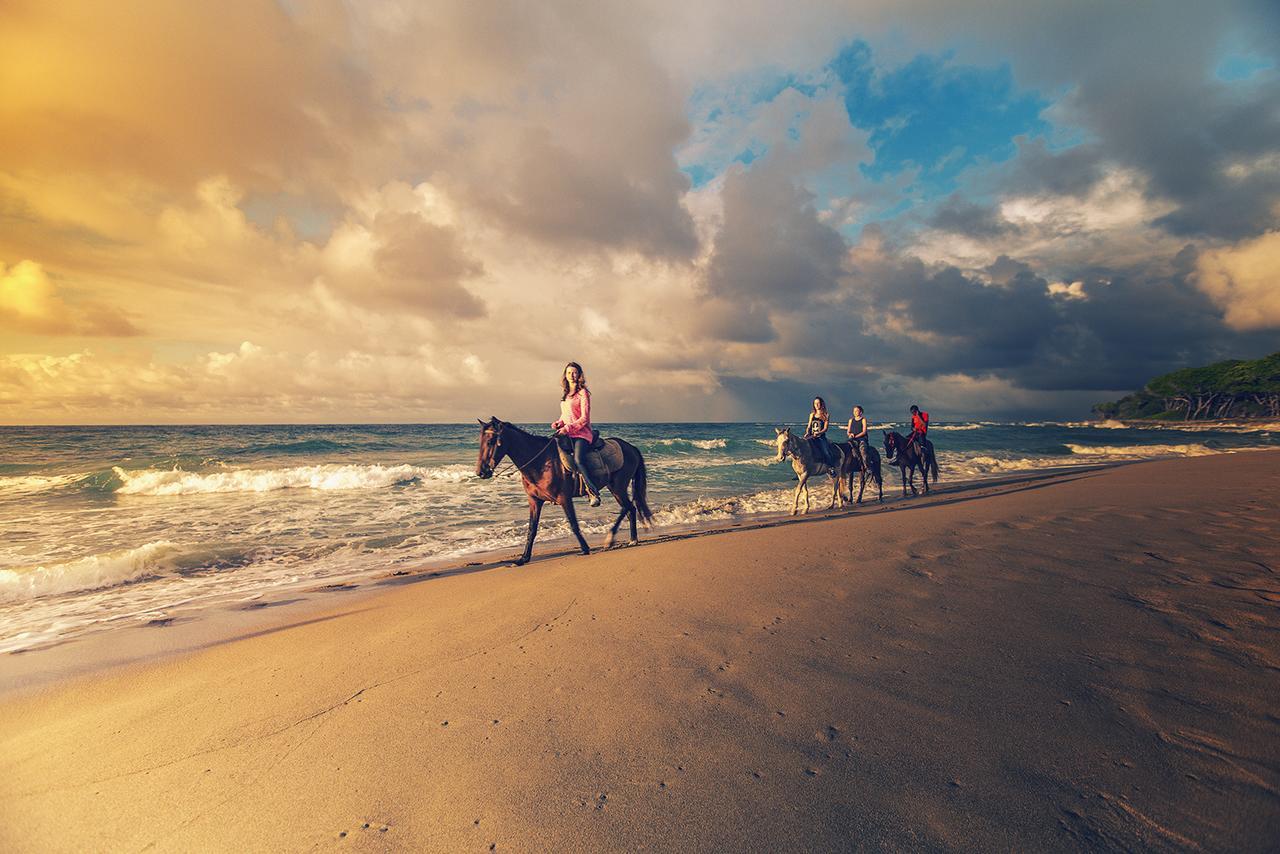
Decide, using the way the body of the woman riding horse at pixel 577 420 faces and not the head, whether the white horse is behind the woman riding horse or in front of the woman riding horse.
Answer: behind

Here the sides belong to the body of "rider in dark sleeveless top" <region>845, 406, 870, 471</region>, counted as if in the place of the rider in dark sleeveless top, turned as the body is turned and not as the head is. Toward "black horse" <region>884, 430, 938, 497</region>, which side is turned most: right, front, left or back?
back

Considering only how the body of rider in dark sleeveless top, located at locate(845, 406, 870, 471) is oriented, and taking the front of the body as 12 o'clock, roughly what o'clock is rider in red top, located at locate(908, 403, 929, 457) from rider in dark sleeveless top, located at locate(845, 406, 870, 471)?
rider in red top, located at locate(908, 403, 929, 457) is roughly at 6 o'clock from rider in dark sleeveless top, located at locate(845, 406, 870, 471).

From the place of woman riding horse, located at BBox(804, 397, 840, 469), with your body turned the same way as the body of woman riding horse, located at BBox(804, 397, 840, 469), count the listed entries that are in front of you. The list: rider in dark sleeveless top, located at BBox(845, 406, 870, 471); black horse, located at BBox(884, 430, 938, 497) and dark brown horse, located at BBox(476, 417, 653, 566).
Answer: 1

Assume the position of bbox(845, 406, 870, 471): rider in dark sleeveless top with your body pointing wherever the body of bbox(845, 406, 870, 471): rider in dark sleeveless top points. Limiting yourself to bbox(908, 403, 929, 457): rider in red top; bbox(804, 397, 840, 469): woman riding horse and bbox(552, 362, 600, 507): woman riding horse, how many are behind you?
1

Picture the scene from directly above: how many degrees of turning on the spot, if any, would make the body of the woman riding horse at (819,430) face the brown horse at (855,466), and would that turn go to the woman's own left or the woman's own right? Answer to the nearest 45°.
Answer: approximately 180°

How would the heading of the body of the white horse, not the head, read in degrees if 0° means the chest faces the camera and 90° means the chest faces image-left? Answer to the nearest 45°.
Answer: approximately 45°

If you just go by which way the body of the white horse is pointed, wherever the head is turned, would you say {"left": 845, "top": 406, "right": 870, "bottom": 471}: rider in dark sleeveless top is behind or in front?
behind

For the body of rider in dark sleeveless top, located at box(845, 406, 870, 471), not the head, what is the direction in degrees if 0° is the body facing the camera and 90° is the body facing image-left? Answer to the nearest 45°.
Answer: approximately 45°

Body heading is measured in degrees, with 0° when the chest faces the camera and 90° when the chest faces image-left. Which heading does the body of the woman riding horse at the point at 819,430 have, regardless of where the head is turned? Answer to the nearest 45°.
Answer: approximately 45°
